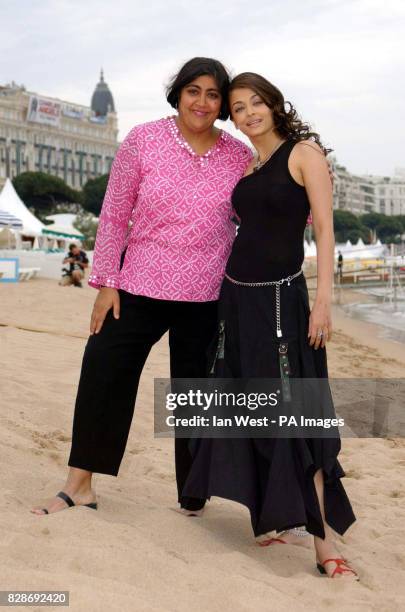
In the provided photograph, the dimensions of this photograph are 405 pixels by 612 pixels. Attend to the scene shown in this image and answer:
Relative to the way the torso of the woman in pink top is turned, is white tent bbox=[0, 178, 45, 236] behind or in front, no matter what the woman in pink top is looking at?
behind

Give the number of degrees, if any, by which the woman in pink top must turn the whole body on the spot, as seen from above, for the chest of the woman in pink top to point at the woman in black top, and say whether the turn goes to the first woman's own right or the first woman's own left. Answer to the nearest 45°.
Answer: approximately 45° to the first woman's own left

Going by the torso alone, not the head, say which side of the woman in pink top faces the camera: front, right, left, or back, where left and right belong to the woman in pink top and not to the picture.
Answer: front

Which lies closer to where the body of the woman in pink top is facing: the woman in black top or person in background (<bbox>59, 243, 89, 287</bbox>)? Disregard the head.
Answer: the woman in black top

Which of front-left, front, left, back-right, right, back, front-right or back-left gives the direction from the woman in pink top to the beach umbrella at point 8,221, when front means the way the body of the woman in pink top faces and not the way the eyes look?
back

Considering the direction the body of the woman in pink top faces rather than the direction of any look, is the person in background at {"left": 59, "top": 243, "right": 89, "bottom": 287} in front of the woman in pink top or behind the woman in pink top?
behind
